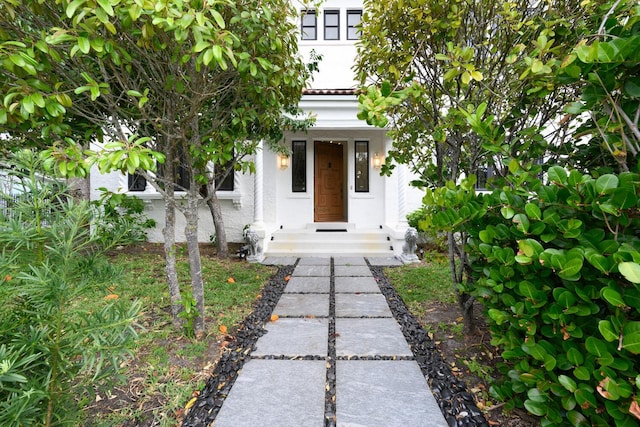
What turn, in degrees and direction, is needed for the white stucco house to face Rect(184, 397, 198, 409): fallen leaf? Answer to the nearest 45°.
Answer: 0° — it already faces it

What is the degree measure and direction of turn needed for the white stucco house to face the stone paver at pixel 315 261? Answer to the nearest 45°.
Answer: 0° — it already faces it

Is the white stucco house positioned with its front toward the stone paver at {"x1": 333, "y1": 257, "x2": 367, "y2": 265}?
yes

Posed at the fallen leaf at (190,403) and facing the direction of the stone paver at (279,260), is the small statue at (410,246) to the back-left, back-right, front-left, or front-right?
front-right

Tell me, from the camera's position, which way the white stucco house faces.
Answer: facing the viewer

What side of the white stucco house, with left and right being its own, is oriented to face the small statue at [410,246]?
front

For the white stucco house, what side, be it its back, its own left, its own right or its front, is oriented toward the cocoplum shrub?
front
